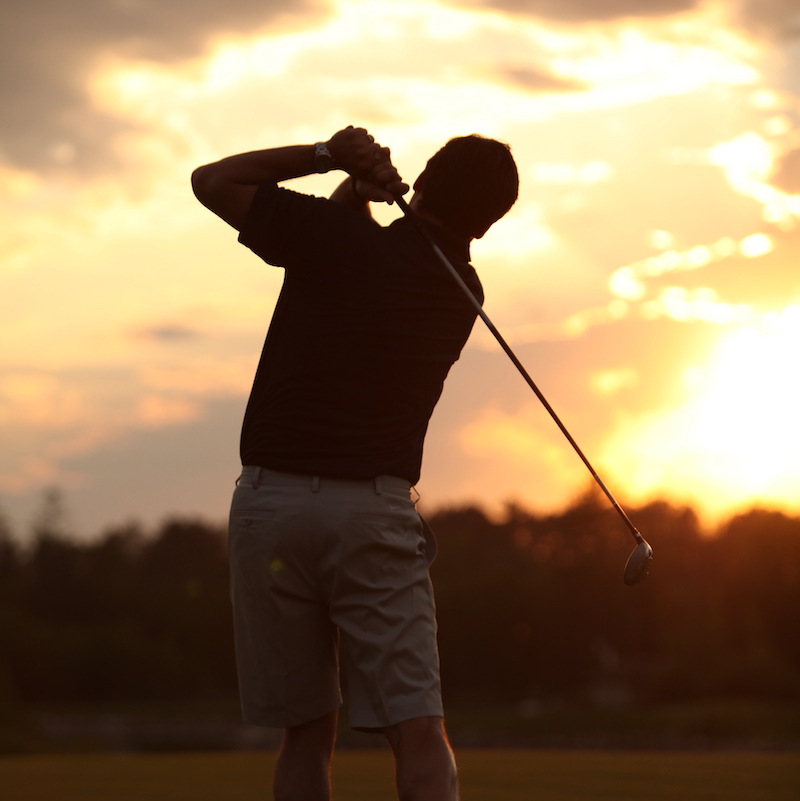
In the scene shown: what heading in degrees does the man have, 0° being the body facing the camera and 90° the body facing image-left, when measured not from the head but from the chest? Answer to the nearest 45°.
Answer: approximately 180°

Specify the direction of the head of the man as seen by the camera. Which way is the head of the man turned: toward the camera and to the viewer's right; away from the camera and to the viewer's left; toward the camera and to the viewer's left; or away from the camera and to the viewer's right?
away from the camera and to the viewer's right
